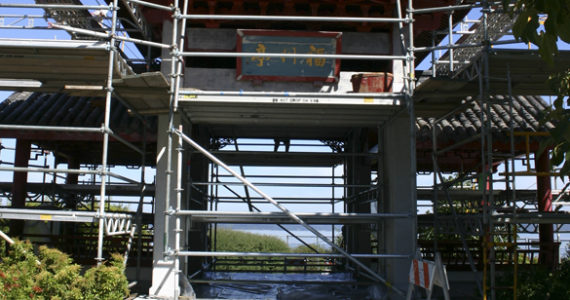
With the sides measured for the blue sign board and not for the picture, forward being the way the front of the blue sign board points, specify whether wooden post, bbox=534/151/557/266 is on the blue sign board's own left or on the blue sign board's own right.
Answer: on the blue sign board's own left

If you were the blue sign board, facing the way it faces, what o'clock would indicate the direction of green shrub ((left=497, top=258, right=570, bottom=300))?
The green shrub is roughly at 10 o'clock from the blue sign board.

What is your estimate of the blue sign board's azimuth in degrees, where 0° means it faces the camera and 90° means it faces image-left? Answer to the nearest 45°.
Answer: approximately 0°

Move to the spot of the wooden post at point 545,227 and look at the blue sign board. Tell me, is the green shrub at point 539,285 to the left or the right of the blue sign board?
left

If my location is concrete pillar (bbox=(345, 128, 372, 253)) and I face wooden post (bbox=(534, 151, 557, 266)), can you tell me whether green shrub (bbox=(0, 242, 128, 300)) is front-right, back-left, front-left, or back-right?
back-right
